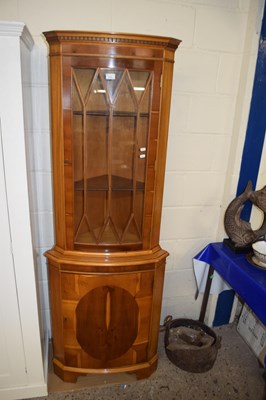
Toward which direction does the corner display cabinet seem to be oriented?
toward the camera

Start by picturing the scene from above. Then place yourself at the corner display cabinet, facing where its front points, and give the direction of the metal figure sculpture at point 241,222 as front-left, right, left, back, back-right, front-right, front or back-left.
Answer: left

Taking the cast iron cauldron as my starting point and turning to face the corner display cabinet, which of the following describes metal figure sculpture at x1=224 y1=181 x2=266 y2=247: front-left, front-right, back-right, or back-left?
back-right

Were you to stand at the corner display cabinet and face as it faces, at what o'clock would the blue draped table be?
The blue draped table is roughly at 9 o'clock from the corner display cabinet.
